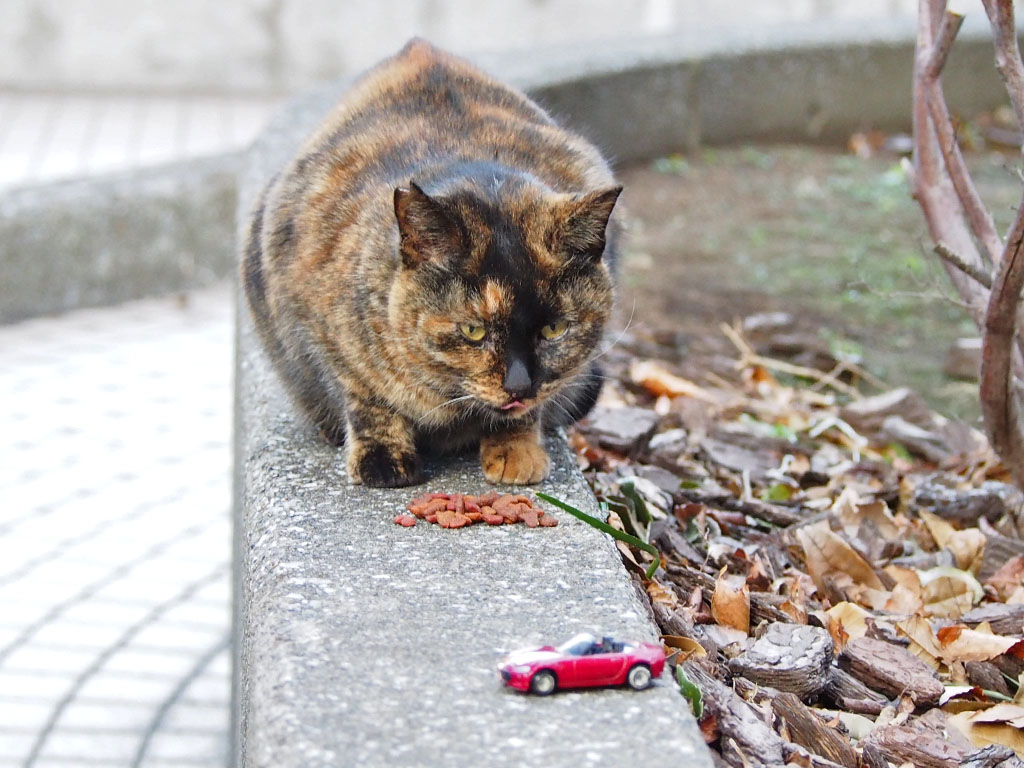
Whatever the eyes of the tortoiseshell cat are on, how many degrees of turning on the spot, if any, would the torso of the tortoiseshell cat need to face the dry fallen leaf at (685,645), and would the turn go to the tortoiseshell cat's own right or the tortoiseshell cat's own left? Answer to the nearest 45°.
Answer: approximately 45° to the tortoiseshell cat's own left

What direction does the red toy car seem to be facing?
to the viewer's left

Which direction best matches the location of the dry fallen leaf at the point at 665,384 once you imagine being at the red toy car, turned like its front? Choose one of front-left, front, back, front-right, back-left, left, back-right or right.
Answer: right

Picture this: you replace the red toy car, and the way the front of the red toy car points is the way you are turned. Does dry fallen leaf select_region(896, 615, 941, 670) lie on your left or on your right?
on your right

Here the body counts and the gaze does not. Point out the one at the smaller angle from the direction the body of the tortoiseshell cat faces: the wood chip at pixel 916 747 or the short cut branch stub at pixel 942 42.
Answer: the wood chip

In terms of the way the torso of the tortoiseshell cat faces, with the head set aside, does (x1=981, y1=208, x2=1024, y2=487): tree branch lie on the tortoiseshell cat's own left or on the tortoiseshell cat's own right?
on the tortoiseshell cat's own left

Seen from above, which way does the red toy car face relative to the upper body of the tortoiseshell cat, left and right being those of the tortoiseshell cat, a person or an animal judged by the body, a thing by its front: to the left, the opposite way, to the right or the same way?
to the right

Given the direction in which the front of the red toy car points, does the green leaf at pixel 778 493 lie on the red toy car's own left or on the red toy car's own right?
on the red toy car's own right

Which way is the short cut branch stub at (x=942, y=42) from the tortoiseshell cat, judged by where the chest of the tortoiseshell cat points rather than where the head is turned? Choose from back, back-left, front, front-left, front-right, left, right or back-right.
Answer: left

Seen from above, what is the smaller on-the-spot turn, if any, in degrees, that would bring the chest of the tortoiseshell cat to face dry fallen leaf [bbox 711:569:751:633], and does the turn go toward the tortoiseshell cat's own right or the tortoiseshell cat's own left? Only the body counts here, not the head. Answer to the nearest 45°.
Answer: approximately 45° to the tortoiseshell cat's own left

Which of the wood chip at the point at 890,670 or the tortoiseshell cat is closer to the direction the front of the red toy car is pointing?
the tortoiseshell cat

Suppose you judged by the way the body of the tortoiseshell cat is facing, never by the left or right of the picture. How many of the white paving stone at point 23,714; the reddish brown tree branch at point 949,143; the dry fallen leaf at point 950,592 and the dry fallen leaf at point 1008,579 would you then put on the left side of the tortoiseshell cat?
3

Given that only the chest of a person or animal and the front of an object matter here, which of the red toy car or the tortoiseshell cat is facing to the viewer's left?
the red toy car

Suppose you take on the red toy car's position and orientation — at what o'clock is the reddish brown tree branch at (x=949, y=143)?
The reddish brown tree branch is roughly at 4 o'clock from the red toy car.

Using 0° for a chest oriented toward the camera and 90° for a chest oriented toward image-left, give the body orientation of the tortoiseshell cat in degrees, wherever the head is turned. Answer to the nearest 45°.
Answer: approximately 0°

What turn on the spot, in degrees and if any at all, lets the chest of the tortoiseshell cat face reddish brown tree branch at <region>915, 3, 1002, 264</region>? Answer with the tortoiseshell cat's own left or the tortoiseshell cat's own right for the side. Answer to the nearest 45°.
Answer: approximately 90° to the tortoiseshell cat's own left

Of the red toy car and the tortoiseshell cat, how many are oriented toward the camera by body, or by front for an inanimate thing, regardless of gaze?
1
